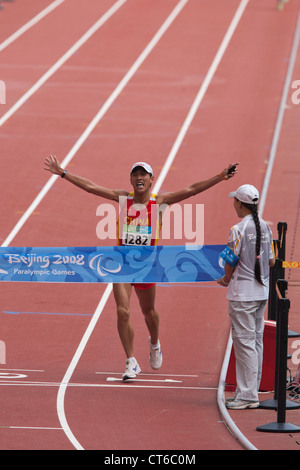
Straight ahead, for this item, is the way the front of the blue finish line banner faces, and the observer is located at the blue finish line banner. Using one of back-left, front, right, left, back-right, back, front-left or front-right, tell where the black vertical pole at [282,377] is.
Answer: front-left

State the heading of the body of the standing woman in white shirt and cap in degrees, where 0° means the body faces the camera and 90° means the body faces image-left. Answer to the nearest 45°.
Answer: approximately 135°

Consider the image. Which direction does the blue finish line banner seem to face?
toward the camera

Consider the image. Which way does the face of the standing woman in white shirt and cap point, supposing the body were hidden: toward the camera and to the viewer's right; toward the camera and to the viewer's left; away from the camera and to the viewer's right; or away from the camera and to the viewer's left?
away from the camera and to the viewer's left
